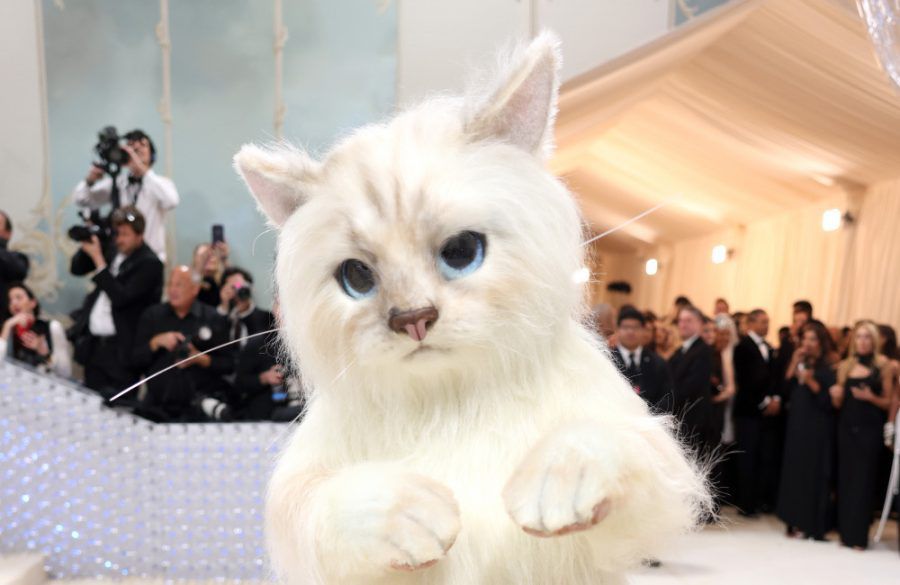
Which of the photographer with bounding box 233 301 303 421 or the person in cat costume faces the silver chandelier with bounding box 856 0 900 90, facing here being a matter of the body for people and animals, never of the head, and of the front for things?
the photographer

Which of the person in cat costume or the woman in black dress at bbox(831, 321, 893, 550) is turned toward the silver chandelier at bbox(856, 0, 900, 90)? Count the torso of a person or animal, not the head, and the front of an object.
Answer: the woman in black dress

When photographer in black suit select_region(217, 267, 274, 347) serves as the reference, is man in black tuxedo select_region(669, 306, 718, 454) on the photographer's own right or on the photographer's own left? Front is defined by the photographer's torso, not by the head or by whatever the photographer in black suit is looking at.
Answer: on the photographer's own left

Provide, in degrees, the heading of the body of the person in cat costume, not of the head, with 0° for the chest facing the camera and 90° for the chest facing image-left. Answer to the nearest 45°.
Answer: approximately 0°
